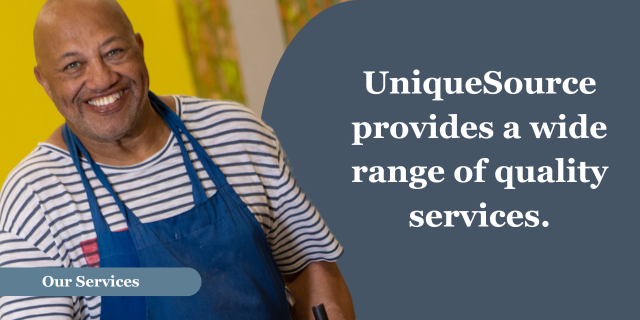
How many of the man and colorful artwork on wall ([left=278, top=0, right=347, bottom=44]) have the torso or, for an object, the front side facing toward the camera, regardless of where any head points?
2

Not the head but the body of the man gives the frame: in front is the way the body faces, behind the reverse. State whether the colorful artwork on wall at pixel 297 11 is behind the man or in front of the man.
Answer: behind

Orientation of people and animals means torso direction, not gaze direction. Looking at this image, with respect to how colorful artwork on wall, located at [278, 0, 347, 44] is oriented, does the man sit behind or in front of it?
in front

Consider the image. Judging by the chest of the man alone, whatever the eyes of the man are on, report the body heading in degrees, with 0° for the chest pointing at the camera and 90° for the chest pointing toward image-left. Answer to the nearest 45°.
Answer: approximately 0°

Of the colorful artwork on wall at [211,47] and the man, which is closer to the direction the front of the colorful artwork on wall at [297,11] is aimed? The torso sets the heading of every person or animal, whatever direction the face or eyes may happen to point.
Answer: the man

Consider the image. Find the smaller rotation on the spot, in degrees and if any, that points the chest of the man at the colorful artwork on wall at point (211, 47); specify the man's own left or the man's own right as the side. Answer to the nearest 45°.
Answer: approximately 180°

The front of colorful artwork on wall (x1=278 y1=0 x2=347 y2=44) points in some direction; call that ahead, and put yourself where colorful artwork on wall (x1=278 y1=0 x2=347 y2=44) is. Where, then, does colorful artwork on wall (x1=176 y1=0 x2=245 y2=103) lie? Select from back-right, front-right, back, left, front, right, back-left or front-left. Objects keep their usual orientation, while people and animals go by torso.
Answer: back-right

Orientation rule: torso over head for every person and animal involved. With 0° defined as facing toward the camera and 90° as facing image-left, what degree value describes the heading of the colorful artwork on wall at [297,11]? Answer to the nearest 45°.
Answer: approximately 0°
